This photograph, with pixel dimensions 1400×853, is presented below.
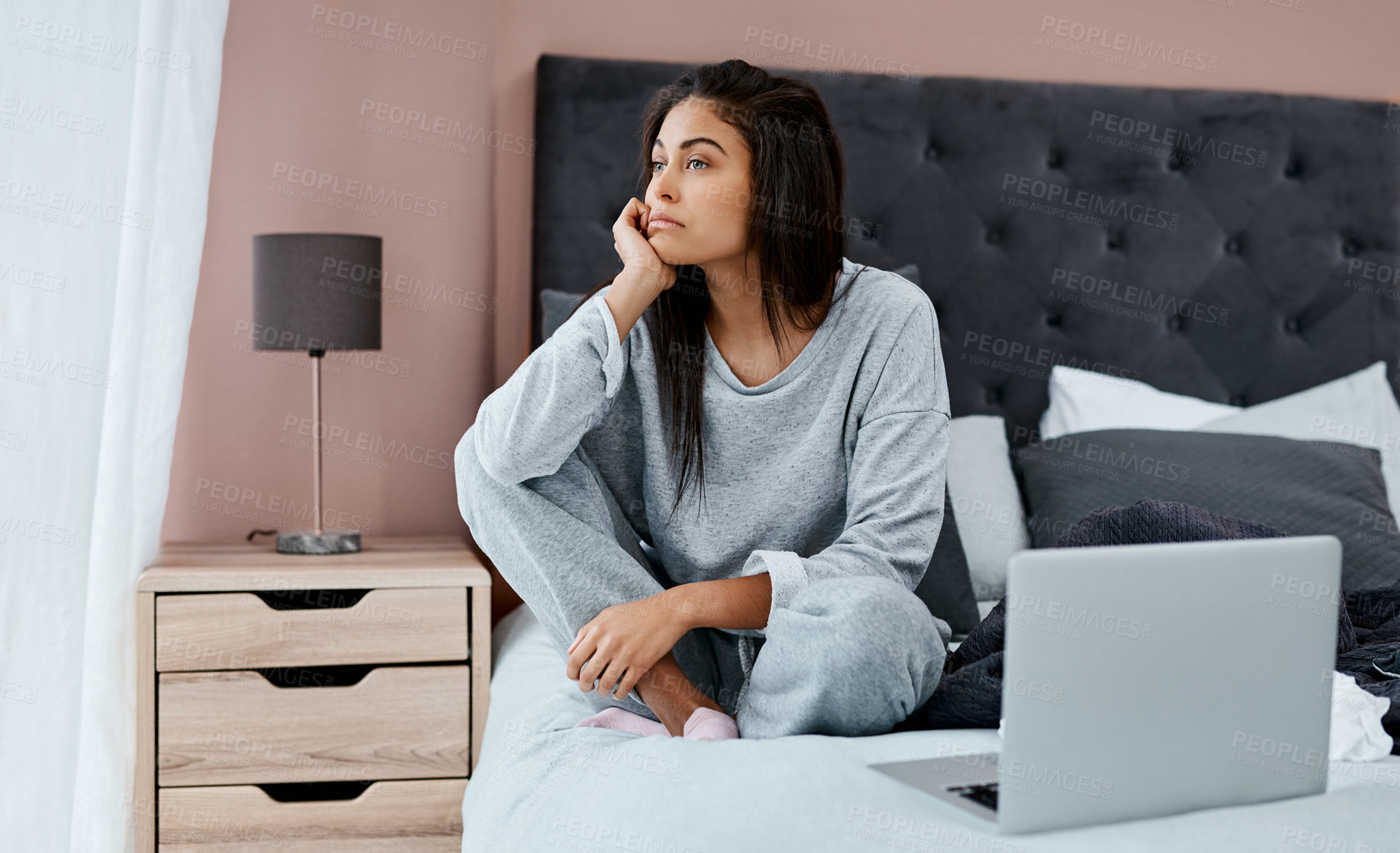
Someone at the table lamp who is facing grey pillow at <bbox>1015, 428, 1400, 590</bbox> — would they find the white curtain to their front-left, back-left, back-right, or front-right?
back-right

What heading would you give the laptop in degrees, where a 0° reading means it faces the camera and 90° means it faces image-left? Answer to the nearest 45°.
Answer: approximately 135°

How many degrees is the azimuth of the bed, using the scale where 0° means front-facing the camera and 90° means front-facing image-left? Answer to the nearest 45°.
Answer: approximately 0°

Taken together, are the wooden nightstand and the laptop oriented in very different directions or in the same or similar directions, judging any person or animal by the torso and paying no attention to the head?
very different directions

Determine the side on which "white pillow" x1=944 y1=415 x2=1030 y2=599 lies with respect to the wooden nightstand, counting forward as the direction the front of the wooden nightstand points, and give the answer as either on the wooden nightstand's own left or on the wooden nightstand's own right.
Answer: on the wooden nightstand's own left

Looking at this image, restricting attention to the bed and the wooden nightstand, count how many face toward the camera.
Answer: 2

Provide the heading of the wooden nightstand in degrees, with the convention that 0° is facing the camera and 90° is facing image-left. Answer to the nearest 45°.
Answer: approximately 0°
